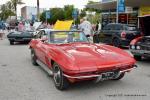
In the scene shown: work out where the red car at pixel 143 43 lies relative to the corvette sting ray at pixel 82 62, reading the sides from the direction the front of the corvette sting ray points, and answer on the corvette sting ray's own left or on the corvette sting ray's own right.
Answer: on the corvette sting ray's own left

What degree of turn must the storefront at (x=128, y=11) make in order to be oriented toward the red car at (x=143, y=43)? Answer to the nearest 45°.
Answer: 0° — it already faces it

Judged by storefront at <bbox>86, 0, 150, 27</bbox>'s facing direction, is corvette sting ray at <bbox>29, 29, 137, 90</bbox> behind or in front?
in front

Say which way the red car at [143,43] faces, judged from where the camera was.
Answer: facing the viewer and to the left of the viewer

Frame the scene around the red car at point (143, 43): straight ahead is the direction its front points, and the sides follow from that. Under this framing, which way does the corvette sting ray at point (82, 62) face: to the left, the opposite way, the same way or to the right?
to the left

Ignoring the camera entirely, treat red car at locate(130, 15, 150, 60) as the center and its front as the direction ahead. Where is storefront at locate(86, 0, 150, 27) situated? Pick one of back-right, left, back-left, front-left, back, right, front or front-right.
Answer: back-right

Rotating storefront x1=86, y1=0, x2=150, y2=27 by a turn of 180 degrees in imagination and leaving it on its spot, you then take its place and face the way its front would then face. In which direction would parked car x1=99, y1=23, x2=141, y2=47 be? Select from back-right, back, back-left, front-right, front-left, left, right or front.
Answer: back

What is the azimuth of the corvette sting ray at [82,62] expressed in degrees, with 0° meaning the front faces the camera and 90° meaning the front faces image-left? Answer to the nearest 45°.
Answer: approximately 315°

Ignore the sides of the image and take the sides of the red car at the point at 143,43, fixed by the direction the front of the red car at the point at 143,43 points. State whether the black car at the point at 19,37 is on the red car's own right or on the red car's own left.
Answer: on the red car's own right

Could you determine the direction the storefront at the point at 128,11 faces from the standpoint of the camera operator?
facing the viewer

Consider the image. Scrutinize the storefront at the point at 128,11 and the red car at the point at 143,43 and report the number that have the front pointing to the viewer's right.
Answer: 0
